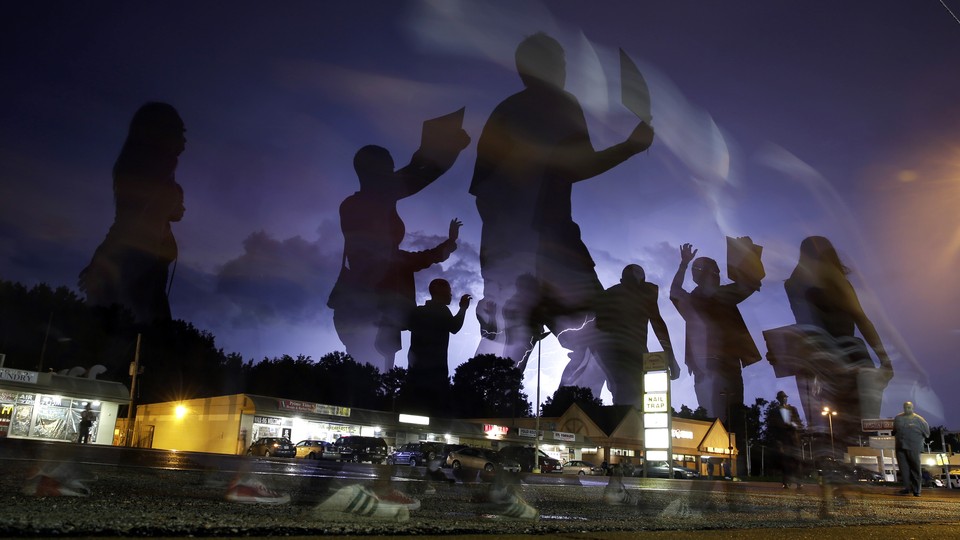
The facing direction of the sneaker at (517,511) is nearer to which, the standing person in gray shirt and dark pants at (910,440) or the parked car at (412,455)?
the standing person in gray shirt and dark pants

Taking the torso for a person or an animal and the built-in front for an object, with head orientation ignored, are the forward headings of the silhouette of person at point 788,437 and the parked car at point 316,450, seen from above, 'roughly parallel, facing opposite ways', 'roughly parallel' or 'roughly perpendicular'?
roughly perpendicular

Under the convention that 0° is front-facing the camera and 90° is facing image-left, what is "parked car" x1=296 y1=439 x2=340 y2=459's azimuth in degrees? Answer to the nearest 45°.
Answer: approximately 135°

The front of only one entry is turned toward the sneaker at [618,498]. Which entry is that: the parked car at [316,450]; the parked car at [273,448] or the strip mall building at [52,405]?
the strip mall building

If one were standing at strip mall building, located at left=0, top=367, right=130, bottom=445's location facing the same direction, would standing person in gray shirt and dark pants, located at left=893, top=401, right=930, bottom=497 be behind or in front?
in front

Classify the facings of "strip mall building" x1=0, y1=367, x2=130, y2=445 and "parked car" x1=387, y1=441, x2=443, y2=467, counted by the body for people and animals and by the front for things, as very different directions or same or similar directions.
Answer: very different directions

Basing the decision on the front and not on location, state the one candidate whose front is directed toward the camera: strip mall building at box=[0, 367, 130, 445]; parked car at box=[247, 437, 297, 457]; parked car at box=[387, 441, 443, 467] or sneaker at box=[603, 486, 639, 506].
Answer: the strip mall building

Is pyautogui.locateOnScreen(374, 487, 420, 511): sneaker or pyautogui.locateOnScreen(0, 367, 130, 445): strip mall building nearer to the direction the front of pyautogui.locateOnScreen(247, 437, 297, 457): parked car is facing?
the strip mall building

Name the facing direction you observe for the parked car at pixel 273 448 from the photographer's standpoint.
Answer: facing away from the viewer and to the left of the viewer

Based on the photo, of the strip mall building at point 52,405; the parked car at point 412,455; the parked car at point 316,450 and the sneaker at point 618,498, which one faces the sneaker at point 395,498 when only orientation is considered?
the strip mall building

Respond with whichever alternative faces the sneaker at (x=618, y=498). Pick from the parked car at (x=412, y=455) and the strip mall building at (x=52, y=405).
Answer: the strip mall building

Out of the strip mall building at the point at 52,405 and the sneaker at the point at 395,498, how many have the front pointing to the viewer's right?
1

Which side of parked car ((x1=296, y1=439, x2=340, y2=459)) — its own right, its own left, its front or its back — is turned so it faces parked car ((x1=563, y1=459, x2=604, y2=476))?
right
